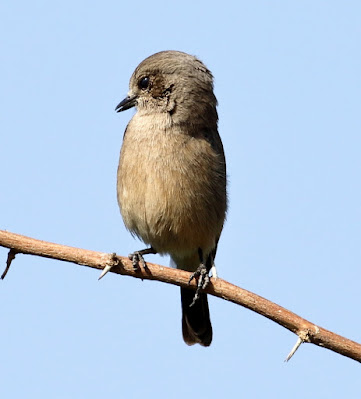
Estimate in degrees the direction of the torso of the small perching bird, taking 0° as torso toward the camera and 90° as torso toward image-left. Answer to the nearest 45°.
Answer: approximately 45°
